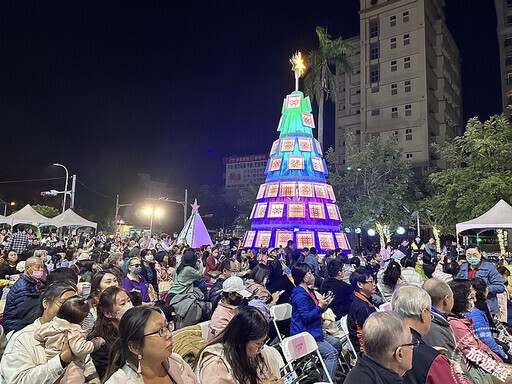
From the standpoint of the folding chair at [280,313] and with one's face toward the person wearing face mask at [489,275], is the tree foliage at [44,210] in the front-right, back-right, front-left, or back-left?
back-left

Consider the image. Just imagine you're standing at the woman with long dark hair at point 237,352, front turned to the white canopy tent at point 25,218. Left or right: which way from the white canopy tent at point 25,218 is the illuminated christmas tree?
right

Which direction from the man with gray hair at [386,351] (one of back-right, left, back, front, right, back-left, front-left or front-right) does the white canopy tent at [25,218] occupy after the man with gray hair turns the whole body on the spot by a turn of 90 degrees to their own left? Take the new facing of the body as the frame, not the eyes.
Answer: front

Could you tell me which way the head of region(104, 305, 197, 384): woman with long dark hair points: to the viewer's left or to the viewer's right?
to the viewer's right

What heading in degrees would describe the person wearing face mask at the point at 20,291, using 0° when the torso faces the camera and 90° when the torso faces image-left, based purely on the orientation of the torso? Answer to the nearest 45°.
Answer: approximately 315°

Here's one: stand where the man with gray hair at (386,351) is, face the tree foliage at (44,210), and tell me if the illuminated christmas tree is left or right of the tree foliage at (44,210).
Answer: right

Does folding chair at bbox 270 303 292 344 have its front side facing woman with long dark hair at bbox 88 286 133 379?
no

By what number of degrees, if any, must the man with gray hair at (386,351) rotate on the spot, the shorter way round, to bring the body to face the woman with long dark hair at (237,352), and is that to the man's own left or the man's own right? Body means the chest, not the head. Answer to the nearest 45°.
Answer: approximately 135° to the man's own left

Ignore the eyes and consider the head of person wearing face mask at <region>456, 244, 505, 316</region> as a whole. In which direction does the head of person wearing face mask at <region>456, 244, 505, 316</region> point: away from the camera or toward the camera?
toward the camera

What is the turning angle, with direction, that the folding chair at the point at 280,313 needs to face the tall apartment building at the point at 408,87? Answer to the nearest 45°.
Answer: approximately 45° to its left
